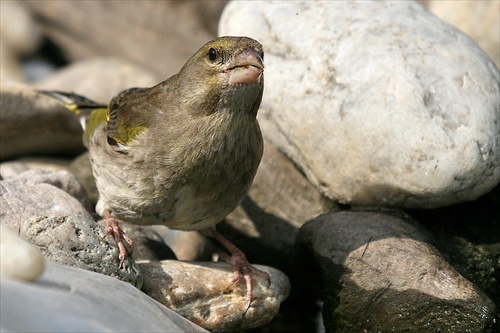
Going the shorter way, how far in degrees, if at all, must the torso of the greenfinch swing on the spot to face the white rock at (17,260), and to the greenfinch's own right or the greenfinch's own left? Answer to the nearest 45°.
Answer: approximately 90° to the greenfinch's own right

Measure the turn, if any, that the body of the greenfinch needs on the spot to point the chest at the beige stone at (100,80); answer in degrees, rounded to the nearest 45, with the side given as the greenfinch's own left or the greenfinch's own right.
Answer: approximately 135° to the greenfinch's own left

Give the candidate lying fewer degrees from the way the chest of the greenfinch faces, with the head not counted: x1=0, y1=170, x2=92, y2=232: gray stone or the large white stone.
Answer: the large white stone

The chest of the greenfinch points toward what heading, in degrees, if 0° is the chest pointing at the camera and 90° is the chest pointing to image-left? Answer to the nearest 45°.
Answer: approximately 315°

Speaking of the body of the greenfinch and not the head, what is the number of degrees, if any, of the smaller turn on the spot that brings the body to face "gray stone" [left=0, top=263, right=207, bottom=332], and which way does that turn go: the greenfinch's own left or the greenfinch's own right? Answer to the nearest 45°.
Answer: approximately 45° to the greenfinch's own right

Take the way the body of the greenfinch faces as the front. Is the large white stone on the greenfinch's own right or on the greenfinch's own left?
on the greenfinch's own left

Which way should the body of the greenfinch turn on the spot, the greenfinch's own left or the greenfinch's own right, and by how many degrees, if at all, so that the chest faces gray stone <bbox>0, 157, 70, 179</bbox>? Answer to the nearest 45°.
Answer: approximately 180°
